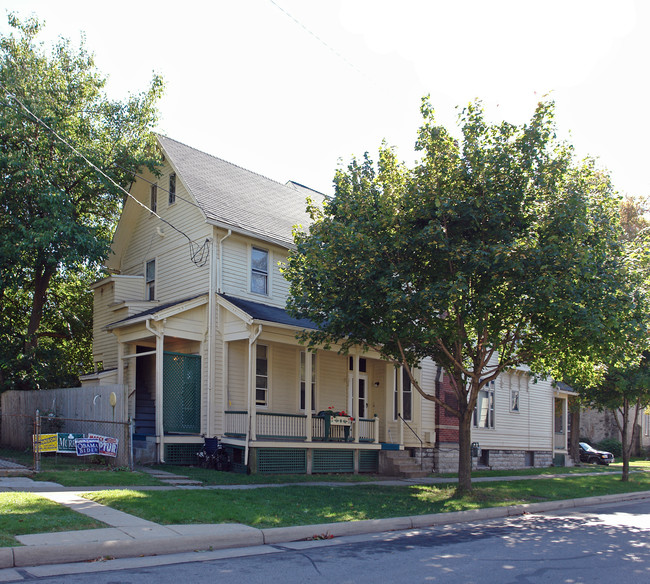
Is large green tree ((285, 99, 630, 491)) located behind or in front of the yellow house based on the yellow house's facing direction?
in front

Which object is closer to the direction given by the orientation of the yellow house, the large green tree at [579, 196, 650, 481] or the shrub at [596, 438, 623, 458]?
the large green tree

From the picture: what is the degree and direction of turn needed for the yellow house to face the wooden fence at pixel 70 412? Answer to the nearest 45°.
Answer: approximately 90° to its right

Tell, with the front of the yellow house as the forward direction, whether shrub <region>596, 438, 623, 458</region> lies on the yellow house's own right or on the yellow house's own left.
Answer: on the yellow house's own left

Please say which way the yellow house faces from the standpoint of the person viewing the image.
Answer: facing the viewer and to the right of the viewer

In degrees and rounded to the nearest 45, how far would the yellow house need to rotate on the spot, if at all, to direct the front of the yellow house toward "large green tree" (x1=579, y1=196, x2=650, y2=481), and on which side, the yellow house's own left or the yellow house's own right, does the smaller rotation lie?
approximately 45° to the yellow house's own left
